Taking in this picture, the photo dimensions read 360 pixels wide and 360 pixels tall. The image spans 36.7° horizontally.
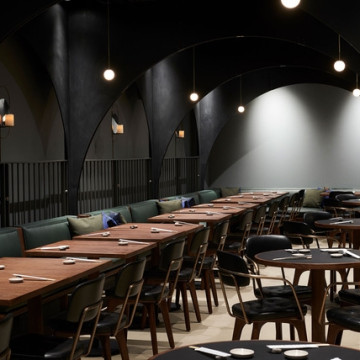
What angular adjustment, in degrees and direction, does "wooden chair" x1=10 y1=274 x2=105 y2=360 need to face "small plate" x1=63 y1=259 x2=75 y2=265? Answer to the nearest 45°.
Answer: approximately 45° to its right

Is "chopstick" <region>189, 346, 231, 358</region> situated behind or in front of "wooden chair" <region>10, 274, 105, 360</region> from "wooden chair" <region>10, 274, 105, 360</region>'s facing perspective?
behind

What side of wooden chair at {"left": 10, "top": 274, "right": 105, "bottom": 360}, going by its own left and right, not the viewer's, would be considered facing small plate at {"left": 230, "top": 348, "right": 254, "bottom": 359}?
back

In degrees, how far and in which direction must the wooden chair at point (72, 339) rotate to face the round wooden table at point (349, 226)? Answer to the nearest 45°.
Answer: approximately 90° to its right

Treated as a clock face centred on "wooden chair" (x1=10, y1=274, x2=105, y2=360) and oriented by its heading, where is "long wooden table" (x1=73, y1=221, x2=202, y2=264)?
The long wooden table is roughly at 2 o'clock from the wooden chair.

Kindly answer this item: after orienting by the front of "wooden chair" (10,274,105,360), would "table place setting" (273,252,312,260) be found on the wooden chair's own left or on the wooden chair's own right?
on the wooden chair's own right

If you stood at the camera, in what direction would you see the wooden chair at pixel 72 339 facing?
facing away from the viewer and to the left of the viewer

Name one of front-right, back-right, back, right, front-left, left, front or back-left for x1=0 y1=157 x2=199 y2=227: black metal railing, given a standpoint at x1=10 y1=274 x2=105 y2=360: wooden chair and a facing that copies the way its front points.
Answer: front-right
